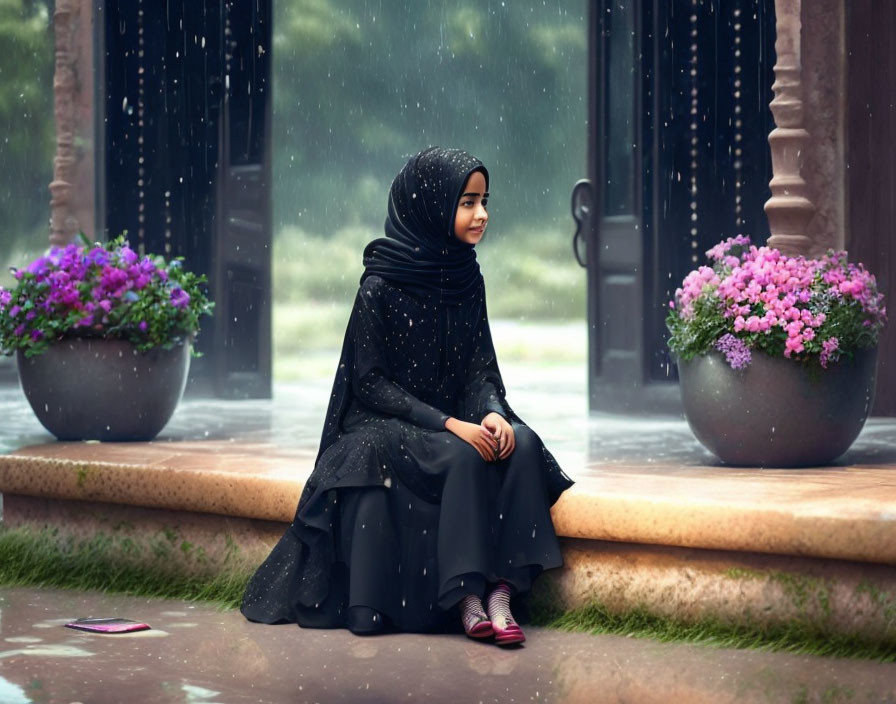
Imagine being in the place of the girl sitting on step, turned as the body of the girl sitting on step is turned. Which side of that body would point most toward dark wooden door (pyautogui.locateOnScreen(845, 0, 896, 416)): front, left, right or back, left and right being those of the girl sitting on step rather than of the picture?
left

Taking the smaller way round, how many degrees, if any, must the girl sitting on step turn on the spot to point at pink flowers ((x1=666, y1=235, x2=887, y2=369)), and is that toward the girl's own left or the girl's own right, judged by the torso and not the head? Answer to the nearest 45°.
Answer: approximately 90° to the girl's own left

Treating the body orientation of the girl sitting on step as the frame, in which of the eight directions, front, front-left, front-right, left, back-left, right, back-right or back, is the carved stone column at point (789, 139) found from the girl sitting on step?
left

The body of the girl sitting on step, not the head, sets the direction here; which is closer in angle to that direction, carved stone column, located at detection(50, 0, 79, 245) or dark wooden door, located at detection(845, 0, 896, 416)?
the dark wooden door

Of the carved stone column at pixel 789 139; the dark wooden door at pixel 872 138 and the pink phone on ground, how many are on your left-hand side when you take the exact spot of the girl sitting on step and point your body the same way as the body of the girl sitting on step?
2

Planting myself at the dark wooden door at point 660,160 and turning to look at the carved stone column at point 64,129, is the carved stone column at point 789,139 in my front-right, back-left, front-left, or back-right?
back-left

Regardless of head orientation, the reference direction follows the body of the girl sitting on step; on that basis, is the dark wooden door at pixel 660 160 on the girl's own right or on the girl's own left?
on the girl's own left

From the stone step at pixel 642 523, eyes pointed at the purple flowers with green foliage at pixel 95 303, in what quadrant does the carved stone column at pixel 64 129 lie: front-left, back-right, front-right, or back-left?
front-right

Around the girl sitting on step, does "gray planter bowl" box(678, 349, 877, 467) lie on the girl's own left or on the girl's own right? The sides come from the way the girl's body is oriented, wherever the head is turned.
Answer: on the girl's own left

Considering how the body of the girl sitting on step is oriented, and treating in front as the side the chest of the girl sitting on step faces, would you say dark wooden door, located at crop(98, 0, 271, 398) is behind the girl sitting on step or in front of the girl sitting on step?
behind

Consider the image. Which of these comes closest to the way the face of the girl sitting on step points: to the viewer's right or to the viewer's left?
to the viewer's right

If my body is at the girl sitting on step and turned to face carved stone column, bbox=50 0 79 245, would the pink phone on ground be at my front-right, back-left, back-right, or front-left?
front-left

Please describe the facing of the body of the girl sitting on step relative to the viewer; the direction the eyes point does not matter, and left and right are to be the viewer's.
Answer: facing the viewer and to the right of the viewer
